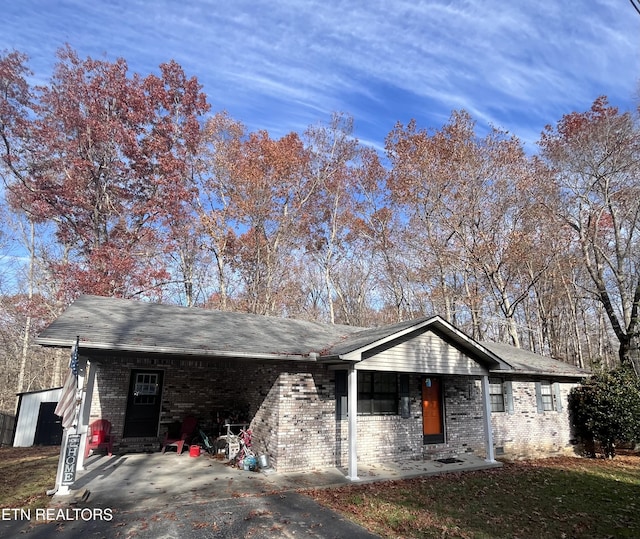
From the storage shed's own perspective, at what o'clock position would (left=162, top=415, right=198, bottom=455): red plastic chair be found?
The red plastic chair is roughly at 11 o'clock from the storage shed.

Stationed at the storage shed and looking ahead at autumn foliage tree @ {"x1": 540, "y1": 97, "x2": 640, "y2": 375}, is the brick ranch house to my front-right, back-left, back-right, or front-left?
front-right

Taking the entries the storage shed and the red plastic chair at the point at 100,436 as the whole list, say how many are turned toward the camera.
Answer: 2

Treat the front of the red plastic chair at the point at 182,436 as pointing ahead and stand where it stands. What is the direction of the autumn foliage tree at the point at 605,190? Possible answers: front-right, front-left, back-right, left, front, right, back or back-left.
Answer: back-left

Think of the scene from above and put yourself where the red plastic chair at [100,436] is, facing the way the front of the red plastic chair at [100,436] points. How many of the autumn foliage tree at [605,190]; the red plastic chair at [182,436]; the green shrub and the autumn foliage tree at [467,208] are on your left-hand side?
4

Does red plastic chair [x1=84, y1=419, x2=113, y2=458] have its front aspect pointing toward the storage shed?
no

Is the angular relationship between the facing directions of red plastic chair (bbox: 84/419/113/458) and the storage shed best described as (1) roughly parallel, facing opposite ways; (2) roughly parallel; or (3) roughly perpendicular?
roughly parallel

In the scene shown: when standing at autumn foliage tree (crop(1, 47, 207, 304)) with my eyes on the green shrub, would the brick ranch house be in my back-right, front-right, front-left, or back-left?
front-right

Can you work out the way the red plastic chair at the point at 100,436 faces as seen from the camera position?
facing the viewer

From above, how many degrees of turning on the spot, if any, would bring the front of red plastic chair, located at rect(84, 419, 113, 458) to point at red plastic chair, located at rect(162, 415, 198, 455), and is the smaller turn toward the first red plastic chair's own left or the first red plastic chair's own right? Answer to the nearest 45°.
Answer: approximately 90° to the first red plastic chair's own left

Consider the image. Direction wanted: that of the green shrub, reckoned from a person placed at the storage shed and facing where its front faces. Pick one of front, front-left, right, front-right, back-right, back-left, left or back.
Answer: front-left

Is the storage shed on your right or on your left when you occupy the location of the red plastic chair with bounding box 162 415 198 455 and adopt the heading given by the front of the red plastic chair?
on your right

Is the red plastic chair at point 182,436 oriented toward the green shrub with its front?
no

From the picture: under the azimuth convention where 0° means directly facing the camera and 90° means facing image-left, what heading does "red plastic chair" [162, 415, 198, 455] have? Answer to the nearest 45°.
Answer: approximately 45°

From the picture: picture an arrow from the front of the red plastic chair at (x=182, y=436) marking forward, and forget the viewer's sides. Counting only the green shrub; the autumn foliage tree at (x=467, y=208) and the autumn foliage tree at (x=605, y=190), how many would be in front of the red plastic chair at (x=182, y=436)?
0
